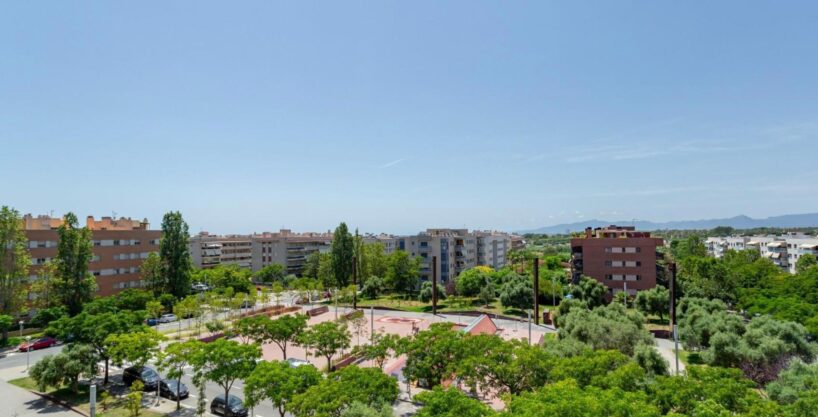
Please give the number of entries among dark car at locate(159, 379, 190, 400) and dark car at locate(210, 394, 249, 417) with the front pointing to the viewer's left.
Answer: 0

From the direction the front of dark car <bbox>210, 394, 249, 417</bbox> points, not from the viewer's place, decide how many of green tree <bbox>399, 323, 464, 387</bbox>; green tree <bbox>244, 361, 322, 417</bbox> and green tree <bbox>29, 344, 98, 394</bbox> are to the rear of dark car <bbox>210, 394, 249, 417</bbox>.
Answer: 1

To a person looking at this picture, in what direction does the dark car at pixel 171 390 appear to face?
facing the viewer and to the right of the viewer

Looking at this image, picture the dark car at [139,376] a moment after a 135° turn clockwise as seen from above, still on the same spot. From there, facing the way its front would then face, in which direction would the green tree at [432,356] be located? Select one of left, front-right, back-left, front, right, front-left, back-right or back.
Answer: back-left

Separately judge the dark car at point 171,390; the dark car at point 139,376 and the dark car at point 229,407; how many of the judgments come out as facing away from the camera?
0

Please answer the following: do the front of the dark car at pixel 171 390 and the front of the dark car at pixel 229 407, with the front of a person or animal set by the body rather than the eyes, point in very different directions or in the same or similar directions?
same or similar directions

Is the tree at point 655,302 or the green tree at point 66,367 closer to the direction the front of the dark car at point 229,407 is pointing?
the tree

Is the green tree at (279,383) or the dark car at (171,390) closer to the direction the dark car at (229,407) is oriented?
the green tree

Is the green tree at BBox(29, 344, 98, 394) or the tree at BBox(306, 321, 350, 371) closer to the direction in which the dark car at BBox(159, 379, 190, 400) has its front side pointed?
the tree

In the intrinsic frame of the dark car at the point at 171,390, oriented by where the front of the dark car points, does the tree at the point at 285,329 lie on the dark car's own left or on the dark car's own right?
on the dark car's own left

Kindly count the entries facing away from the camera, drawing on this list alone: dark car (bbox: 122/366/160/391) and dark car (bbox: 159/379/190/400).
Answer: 0

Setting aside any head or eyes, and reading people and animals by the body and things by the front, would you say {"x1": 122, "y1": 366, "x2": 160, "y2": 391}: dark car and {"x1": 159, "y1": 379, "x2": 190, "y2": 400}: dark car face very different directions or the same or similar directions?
same or similar directions

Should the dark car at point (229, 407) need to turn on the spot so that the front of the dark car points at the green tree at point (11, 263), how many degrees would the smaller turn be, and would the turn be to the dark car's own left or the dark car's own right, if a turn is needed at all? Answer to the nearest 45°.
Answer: approximately 180°

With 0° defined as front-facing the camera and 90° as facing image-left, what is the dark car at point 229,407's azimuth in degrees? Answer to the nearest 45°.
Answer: approximately 315°

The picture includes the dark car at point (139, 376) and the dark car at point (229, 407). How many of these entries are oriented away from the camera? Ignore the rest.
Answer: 0
